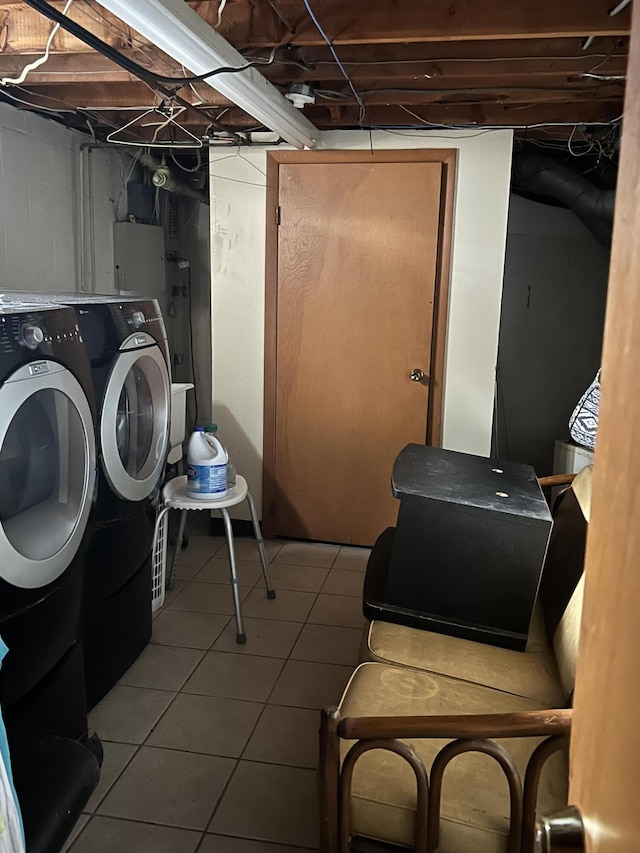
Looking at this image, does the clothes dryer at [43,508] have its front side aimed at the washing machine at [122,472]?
no

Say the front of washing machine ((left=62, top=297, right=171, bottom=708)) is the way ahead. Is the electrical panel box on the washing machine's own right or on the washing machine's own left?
on the washing machine's own left

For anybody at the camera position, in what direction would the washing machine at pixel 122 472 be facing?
facing the viewer and to the right of the viewer

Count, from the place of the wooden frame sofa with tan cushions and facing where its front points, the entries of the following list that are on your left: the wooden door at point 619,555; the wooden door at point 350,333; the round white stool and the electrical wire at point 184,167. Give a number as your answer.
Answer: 1

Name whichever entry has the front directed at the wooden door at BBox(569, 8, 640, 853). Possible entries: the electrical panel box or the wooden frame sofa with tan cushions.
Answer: the electrical panel box

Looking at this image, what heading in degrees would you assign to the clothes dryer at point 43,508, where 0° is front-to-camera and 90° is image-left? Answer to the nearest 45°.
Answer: approximately 315°

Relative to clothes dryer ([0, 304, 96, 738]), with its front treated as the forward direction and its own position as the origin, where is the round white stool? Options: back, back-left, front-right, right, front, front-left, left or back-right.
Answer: left

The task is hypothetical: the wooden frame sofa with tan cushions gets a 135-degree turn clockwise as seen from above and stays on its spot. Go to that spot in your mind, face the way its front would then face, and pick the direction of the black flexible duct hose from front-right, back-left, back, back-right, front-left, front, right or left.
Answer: front-left

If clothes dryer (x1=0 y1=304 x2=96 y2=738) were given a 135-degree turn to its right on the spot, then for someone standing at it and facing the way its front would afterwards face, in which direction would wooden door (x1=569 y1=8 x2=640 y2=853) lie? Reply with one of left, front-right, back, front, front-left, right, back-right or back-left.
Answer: left

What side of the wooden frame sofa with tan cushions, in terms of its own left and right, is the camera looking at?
left

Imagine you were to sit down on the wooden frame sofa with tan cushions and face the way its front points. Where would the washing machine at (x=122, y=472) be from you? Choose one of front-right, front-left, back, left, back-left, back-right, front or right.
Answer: front-right

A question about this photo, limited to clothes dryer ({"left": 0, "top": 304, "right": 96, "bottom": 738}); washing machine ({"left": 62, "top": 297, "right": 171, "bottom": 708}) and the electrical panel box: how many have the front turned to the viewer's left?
0

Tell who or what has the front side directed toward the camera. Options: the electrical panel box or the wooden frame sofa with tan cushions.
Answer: the electrical panel box
